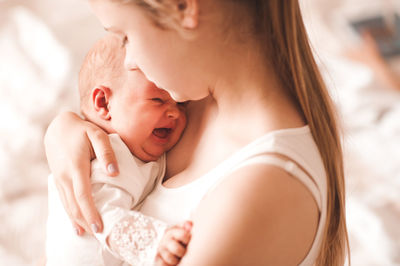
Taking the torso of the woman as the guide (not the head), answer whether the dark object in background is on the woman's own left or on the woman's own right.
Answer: on the woman's own right

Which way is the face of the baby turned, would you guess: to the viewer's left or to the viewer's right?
to the viewer's right

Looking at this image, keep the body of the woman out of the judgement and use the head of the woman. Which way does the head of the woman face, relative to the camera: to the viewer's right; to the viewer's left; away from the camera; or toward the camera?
to the viewer's left

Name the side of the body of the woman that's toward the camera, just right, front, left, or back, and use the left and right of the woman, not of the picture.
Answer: left
